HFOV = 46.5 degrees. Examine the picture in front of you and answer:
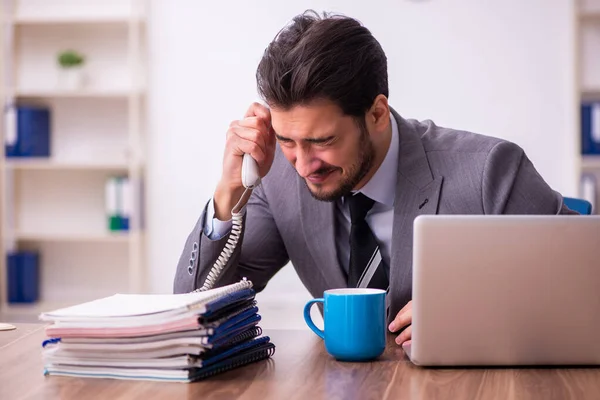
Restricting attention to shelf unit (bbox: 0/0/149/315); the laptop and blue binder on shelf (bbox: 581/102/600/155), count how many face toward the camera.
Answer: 2

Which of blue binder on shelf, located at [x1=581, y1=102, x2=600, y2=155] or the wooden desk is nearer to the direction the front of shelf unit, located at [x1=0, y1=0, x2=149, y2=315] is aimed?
the wooden desk

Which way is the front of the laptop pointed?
away from the camera

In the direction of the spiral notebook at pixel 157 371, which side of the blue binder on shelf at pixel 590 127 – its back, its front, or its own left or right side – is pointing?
front

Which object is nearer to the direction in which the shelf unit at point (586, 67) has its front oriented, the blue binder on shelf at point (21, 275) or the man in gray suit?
the man in gray suit

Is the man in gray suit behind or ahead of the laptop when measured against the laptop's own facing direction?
ahead

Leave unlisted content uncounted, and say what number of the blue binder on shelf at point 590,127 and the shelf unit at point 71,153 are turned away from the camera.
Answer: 0

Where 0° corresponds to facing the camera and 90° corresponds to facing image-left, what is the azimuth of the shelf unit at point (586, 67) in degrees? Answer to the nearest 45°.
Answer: approximately 0°

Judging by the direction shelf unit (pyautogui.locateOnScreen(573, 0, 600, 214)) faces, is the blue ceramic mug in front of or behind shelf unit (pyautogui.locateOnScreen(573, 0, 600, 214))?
in front

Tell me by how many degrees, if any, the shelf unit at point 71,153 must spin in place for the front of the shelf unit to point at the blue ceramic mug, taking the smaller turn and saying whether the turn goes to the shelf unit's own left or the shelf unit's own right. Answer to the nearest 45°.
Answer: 0° — it already faces it

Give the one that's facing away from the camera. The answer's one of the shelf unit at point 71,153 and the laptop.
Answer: the laptop

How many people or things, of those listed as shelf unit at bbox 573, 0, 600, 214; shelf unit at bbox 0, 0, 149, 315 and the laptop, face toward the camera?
2

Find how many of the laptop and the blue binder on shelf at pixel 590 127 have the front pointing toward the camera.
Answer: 1

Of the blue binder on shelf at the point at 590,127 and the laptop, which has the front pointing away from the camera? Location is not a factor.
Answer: the laptop

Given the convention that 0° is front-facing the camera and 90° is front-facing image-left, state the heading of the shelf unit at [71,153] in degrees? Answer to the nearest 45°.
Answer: approximately 0°

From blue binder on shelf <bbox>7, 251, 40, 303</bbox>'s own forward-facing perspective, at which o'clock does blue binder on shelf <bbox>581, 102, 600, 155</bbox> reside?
blue binder on shelf <bbox>581, 102, 600, 155</bbox> is roughly at 10 o'clock from blue binder on shelf <bbox>7, 251, 40, 303</bbox>.
